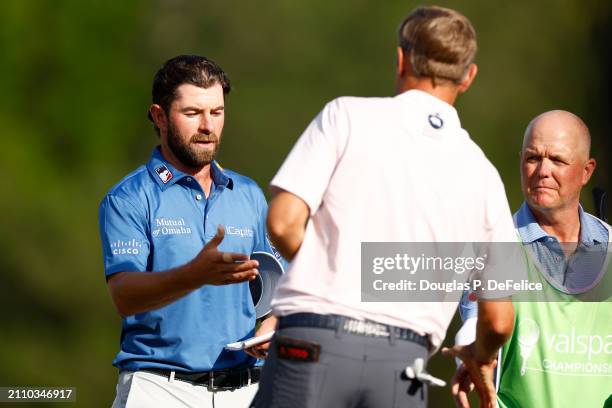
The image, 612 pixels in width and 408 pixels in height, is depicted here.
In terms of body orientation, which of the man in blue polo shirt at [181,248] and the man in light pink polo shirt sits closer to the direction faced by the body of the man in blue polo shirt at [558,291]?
the man in light pink polo shirt

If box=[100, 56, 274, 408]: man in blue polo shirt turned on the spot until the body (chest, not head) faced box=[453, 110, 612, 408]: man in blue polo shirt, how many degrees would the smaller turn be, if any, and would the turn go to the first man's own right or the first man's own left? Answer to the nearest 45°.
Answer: approximately 45° to the first man's own left

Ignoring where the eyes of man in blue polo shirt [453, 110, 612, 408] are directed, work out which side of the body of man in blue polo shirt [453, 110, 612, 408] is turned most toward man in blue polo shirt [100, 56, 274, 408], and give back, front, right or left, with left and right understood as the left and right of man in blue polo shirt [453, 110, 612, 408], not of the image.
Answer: right

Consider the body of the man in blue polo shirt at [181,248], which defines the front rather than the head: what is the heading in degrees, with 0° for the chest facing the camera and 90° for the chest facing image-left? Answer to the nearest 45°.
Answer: approximately 315°
